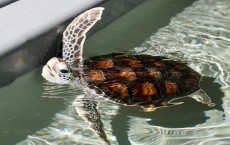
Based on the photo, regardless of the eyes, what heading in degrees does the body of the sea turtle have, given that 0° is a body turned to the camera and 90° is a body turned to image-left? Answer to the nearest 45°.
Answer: approximately 90°
